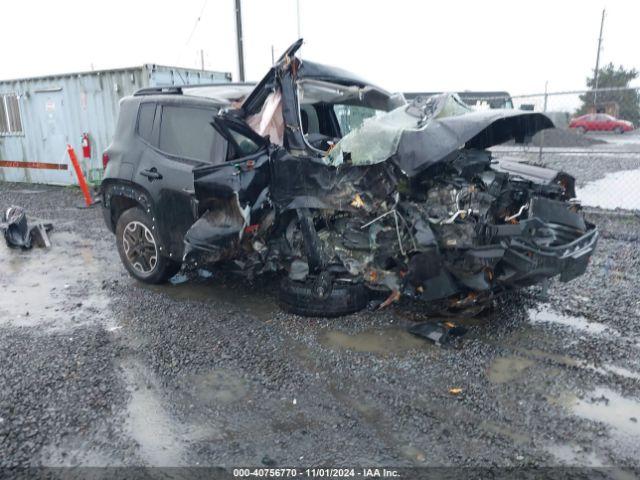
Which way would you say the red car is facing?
to the viewer's right

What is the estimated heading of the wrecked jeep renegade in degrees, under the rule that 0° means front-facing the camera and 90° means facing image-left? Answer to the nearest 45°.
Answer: approximately 315°

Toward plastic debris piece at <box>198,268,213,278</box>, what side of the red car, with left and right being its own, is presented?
right

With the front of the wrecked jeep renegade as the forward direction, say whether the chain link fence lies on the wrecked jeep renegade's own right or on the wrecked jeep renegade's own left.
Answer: on the wrecked jeep renegade's own left
